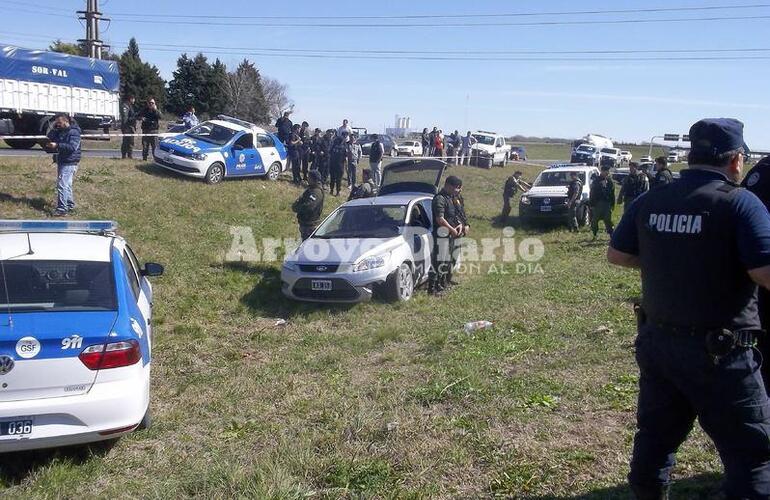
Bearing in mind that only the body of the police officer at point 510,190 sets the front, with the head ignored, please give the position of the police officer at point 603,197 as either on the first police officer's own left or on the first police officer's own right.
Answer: on the first police officer's own right

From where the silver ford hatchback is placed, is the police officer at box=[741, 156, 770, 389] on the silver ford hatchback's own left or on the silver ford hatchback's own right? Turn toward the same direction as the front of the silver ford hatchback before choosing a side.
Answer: on the silver ford hatchback's own left

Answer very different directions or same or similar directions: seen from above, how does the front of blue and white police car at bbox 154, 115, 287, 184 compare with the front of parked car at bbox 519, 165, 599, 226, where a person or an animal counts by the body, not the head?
same or similar directions

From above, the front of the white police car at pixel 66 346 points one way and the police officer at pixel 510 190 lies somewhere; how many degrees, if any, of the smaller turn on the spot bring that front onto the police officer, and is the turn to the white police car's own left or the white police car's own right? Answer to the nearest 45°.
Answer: approximately 45° to the white police car's own right

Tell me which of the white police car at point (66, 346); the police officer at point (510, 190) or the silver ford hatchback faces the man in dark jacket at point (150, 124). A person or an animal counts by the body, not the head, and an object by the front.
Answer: the white police car

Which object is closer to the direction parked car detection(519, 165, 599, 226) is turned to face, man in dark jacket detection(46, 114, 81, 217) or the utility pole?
the man in dark jacket

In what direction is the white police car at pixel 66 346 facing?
away from the camera

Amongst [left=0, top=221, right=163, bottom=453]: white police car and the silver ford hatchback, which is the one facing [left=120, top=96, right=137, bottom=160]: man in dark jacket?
the white police car

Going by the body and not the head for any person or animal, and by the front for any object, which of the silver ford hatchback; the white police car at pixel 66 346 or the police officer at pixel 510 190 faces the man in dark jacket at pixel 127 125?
the white police car

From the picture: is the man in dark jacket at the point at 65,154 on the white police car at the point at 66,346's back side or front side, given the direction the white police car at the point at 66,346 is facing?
on the front side

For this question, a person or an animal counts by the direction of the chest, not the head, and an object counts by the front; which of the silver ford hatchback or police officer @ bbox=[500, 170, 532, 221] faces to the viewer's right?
the police officer

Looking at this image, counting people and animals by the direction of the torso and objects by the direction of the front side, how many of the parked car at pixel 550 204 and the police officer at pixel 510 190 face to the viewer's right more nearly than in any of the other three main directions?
1

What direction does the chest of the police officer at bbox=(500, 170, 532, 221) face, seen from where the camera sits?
to the viewer's right

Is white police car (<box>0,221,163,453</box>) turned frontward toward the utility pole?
yes

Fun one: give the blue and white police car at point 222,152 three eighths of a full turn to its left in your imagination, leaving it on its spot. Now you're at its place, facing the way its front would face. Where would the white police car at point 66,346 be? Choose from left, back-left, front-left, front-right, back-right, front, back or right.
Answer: right

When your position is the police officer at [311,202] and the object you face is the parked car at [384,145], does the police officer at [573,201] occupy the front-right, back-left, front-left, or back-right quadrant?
front-right
